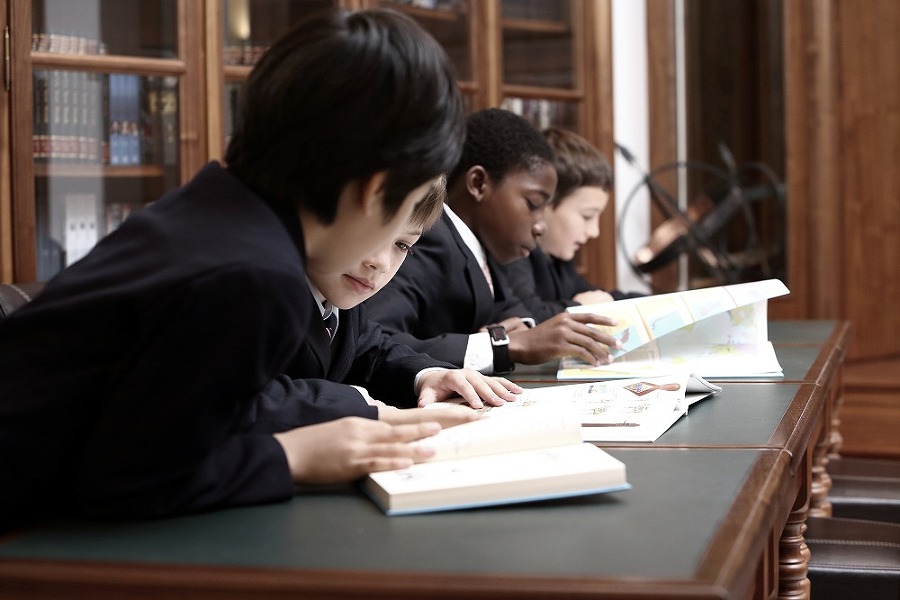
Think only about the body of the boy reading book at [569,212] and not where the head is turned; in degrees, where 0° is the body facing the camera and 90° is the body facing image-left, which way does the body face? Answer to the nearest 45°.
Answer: approximately 270°

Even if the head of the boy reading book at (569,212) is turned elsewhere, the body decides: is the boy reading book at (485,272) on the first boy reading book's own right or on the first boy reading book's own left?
on the first boy reading book's own right

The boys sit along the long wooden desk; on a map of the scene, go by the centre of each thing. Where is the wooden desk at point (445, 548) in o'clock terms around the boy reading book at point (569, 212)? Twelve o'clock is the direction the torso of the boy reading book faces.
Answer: The wooden desk is roughly at 3 o'clock from the boy reading book.

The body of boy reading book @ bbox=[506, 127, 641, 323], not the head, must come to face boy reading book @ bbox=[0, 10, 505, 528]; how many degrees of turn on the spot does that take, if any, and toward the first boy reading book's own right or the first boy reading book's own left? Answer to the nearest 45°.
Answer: approximately 90° to the first boy reading book's own right

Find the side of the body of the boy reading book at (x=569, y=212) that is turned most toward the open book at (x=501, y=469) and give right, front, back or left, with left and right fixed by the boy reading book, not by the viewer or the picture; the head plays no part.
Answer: right

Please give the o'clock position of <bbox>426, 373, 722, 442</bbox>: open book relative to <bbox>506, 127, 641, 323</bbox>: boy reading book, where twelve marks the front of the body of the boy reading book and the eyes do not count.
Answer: The open book is roughly at 3 o'clock from the boy reading book.
